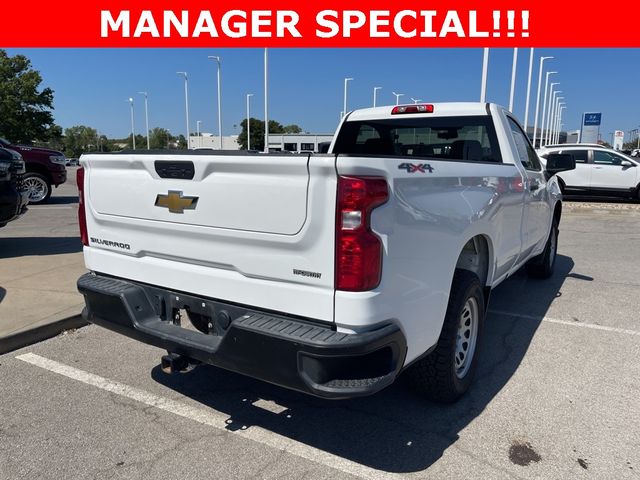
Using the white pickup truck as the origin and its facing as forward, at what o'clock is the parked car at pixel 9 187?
The parked car is roughly at 9 o'clock from the white pickup truck.

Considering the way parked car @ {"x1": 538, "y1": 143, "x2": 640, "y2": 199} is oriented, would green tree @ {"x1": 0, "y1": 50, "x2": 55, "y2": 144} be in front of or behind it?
behind

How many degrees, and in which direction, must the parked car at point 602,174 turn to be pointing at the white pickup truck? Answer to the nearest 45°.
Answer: approximately 90° to its right

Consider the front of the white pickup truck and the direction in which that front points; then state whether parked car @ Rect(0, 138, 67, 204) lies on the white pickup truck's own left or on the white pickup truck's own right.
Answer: on the white pickup truck's own left

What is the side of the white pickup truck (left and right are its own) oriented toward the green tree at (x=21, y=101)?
left

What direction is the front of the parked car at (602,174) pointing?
to the viewer's right

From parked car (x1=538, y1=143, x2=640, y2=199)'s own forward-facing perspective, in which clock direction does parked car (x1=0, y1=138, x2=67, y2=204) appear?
parked car (x1=0, y1=138, x2=67, y2=204) is roughly at 5 o'clock from parked car (x1=538, y1=143, x2=640, y2=199).

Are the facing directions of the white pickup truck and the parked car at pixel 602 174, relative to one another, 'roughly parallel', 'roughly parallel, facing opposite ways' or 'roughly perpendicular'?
roughly perpendicular

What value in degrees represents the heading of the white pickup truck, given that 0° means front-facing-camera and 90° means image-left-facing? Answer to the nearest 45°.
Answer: approximately 225°
